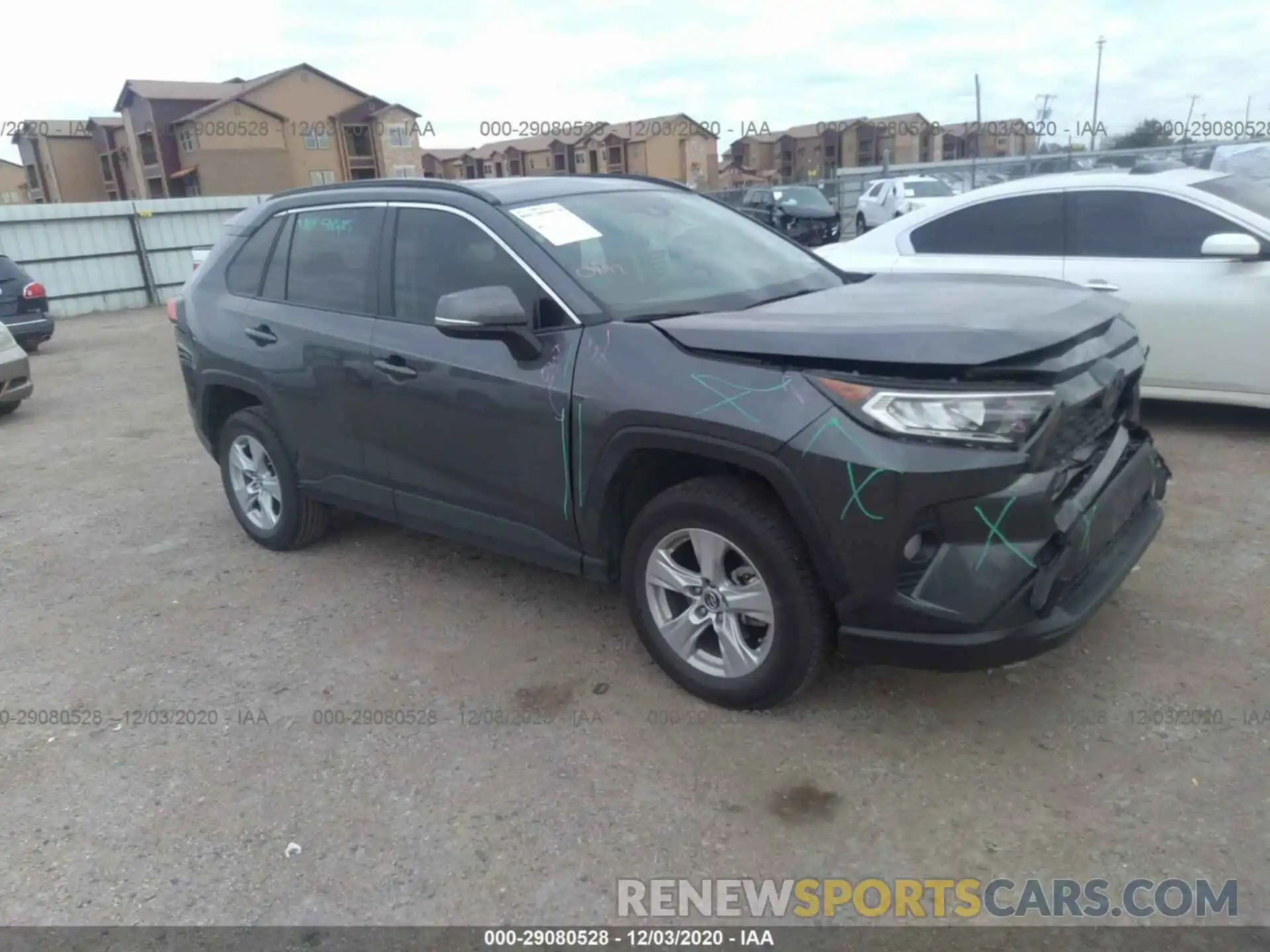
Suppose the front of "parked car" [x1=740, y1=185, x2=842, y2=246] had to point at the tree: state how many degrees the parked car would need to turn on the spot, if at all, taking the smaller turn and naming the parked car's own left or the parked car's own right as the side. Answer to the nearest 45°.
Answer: approximately 90° to the parked car's own left

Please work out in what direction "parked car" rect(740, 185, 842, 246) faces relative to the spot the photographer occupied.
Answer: facing the viewer and to the right of the viewer

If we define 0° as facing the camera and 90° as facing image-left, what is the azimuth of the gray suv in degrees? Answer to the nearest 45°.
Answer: approximately 315°

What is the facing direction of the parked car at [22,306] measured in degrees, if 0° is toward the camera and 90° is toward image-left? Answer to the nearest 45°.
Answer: approximately 135°

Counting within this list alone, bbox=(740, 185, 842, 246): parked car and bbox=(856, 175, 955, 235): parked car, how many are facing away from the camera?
0

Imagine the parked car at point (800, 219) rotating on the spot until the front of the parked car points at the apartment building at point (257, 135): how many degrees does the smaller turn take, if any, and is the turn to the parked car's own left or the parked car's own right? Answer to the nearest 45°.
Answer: approximately 180°

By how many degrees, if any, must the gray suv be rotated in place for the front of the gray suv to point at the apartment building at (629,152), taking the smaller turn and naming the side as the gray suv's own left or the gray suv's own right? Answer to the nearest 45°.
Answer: approximately 135° to the gray suv's own left

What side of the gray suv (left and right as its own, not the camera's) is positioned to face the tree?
left

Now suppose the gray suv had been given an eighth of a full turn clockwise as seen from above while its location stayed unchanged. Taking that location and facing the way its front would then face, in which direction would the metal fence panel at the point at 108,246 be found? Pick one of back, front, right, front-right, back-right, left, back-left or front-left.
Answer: back-right

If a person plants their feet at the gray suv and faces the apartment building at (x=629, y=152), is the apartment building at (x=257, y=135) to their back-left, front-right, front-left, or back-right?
front-left

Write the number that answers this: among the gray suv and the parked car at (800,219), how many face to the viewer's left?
0
